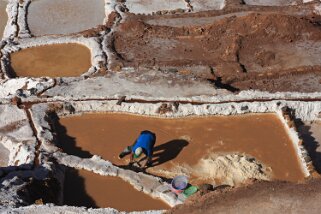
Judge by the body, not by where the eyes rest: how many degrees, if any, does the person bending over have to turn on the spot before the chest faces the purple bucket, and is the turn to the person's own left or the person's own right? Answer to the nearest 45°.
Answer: approximately 90° to the person's own left

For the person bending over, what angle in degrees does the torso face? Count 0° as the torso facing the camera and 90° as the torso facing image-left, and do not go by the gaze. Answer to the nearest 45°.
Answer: approximately 45°
